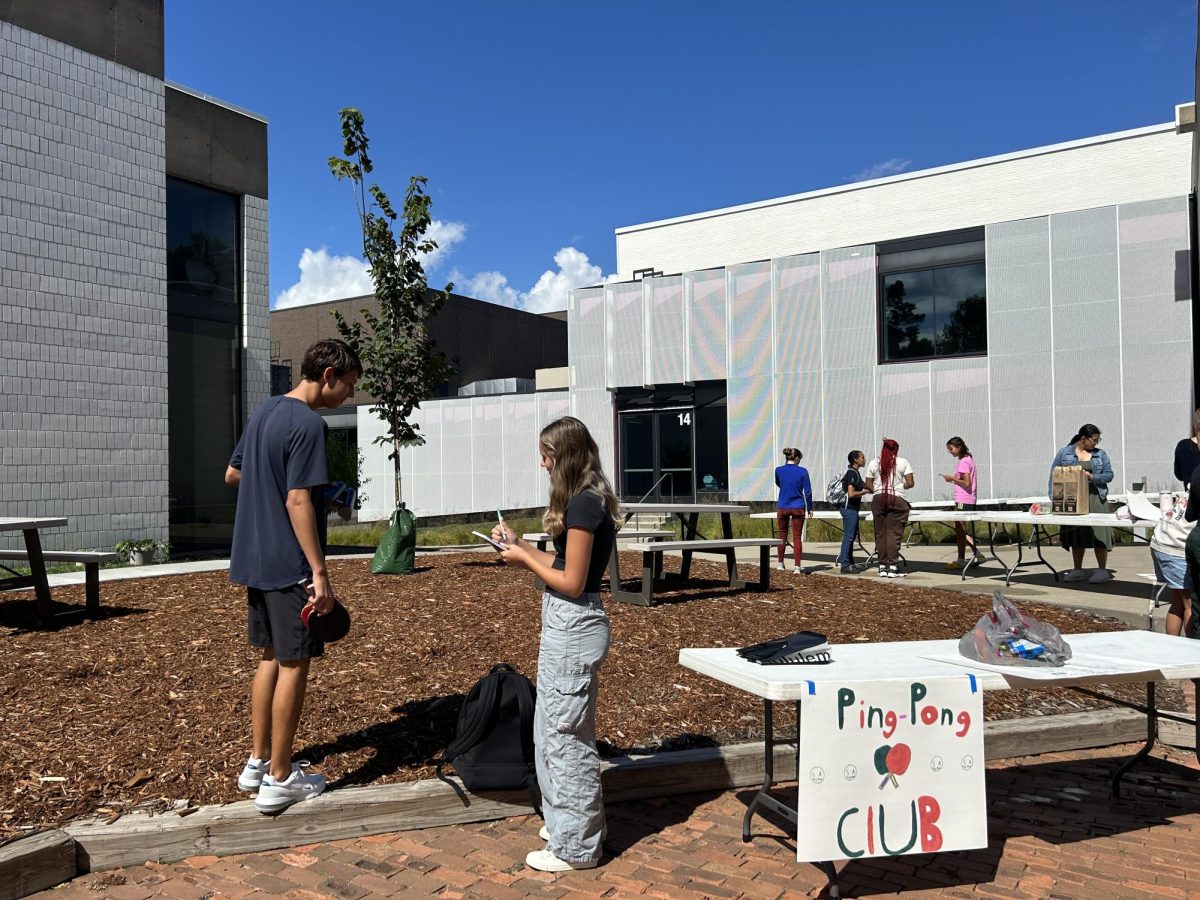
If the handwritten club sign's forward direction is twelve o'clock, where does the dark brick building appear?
The dark brick building is roughly at 5 o'clock from the handwritten club sign.

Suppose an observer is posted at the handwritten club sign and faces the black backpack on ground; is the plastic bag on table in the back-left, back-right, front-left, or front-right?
back-right

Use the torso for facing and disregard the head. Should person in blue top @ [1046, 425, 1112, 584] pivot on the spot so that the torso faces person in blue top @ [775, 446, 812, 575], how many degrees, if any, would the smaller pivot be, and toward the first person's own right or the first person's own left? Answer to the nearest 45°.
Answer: approximately 90° to the first person's own right

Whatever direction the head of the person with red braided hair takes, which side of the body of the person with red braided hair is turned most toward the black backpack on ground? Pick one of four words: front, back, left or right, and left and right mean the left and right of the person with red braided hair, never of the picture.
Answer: back

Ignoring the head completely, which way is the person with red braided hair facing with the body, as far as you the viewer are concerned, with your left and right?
facing away from the viewer

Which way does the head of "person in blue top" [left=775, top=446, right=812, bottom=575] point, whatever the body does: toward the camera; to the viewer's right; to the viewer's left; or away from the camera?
away from the camera

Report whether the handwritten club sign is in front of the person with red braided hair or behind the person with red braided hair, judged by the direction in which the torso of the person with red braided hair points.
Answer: behind

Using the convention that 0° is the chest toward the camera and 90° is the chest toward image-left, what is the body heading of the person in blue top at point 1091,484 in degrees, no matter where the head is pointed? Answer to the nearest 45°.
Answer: approximately 0°

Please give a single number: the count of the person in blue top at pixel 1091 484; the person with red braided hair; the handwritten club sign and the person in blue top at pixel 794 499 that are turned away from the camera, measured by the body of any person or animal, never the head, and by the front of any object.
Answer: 2

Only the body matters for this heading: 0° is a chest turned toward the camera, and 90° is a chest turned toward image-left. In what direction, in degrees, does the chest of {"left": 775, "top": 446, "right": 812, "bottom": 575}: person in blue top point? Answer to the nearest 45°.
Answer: approximately 180°

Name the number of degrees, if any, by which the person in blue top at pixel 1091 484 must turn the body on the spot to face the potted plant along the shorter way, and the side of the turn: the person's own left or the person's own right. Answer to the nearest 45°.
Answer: approximately 90° to the person's own right

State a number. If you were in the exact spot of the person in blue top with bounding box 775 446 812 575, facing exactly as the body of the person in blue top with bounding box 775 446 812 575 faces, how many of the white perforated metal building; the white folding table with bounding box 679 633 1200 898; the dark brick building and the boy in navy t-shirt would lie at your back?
2

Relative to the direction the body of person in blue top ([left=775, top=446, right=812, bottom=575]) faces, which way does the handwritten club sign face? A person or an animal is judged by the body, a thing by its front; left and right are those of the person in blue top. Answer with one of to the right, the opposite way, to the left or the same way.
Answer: the opposite way

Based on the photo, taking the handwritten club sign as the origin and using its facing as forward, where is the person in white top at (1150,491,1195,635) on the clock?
The person in white top is roughly at 7 o'clock from the handwritten club sign.

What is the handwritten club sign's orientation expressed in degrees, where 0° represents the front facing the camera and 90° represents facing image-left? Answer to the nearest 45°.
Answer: approximately 0°

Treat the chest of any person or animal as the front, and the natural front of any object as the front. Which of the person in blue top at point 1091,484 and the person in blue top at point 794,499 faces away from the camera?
the person in blue top at point 794,499

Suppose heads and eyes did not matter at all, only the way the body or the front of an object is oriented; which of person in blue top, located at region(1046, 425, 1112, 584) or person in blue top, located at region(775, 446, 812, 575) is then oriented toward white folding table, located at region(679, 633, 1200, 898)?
person in blue top, located at region(1046, 425, 1112, 584)

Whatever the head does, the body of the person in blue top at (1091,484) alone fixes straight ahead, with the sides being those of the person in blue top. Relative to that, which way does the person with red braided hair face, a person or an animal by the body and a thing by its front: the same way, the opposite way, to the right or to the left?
the opposite way

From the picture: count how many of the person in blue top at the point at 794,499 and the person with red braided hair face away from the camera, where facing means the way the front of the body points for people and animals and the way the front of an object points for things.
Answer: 2
